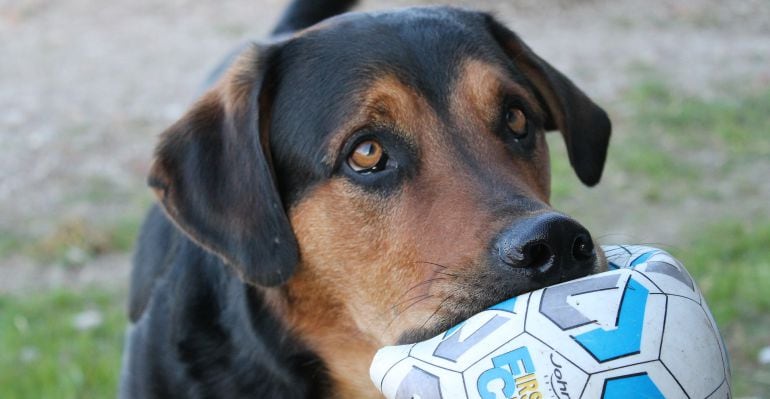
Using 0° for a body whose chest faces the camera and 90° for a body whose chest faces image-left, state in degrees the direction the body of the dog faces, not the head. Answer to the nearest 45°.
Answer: approximately 315°
